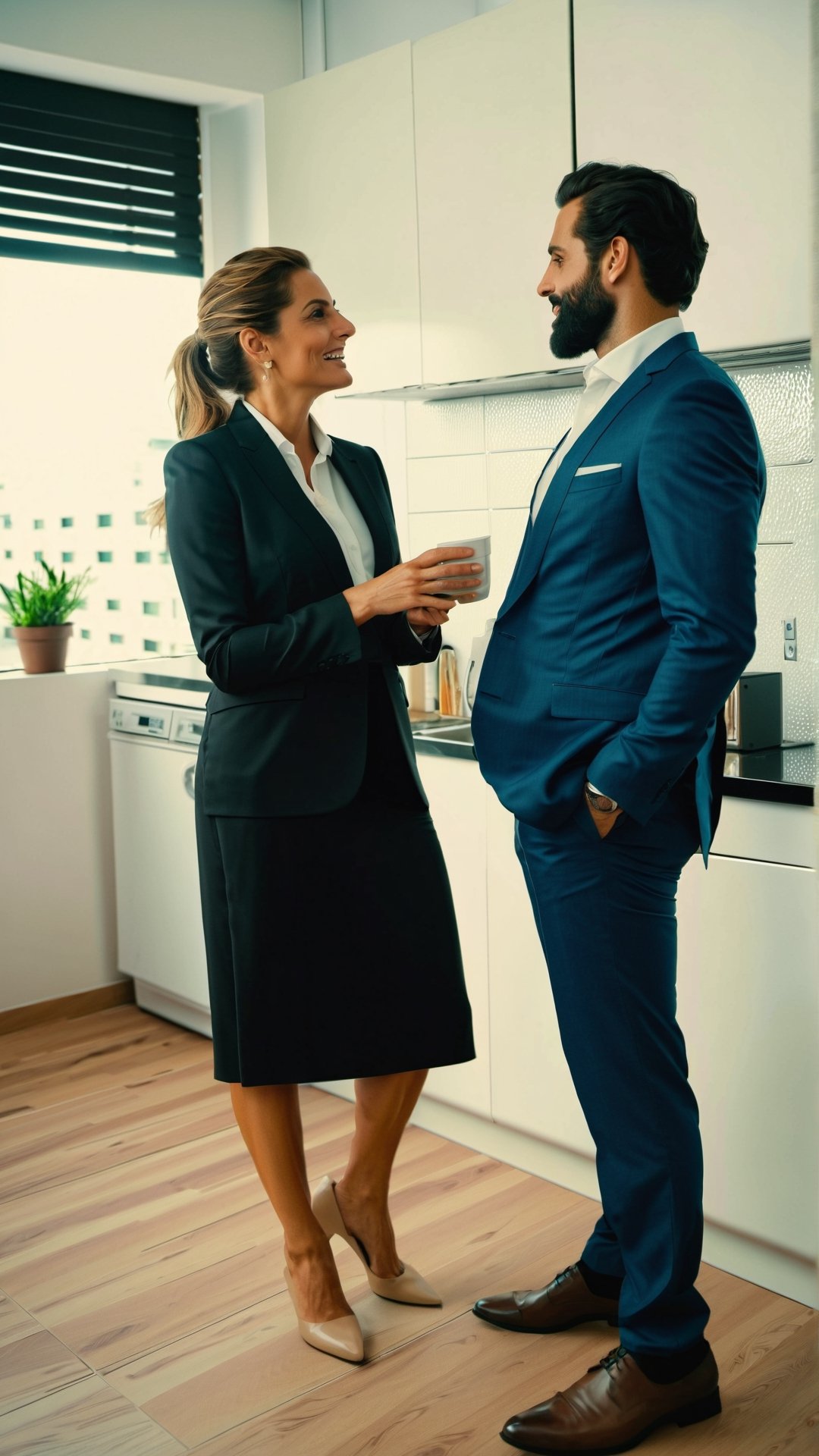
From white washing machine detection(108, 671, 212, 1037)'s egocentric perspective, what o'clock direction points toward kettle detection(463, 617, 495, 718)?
The kettle is roughly at 10 o'clock from the white washing machine.

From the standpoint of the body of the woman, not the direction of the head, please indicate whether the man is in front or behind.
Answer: in front

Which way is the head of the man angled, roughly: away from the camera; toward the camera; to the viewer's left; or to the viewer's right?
to the viewer's left

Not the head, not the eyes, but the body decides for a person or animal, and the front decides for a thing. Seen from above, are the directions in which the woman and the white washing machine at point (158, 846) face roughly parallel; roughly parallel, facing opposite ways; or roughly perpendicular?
roughly perpendicular

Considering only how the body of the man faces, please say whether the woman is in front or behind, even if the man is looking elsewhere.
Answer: in front

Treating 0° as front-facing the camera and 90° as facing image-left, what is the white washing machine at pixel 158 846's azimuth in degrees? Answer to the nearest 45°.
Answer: approximately 45°

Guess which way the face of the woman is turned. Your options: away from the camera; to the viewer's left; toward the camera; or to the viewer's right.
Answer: to the viewer's right

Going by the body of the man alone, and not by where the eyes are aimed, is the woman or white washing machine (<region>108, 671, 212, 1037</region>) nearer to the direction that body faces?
the woman

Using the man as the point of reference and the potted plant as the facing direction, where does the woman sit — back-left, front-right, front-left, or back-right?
front-left

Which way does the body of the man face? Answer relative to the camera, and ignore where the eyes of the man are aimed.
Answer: to the viewer's left

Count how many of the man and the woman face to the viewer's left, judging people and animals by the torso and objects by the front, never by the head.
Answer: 1

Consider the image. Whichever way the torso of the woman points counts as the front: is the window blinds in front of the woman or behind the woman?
behind
